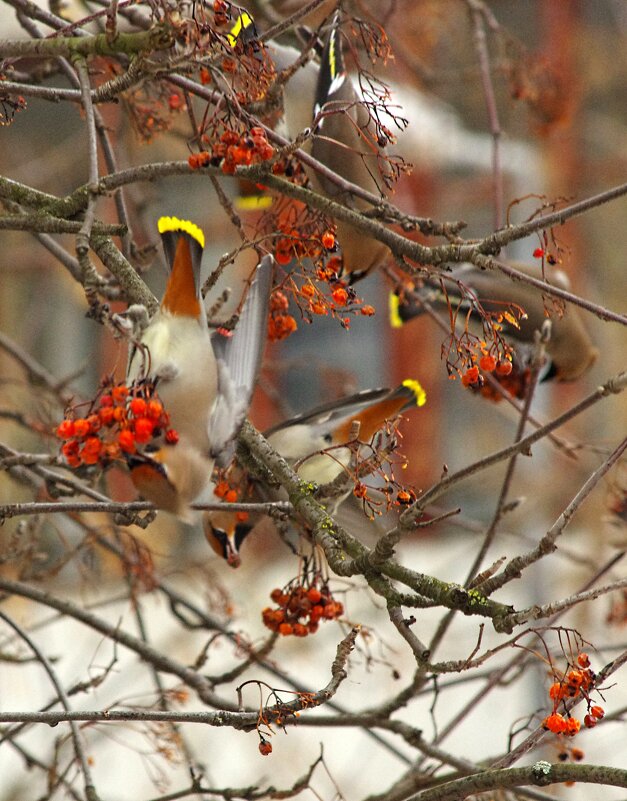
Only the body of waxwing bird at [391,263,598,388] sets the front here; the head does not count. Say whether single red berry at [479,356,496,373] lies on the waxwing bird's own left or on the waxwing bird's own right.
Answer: on the waxwing bird's own right

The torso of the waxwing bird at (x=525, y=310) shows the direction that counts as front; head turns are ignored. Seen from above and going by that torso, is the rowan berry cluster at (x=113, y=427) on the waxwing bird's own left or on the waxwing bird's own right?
on the waxwing bird's own right

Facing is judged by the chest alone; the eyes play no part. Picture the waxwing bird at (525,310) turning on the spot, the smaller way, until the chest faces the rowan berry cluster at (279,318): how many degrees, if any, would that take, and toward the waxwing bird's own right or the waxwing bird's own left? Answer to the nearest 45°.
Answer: approximately 135° to the waxwing bird's own right

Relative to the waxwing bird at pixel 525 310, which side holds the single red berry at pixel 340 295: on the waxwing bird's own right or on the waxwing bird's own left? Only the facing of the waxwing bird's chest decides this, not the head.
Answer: on the waxwing bird's own right

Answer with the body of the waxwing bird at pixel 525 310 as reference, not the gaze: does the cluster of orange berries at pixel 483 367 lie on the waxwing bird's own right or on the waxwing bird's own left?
on the waxwing bird's own right

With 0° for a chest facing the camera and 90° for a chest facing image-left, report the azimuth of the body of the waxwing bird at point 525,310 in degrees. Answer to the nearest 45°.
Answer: approximately 270°
